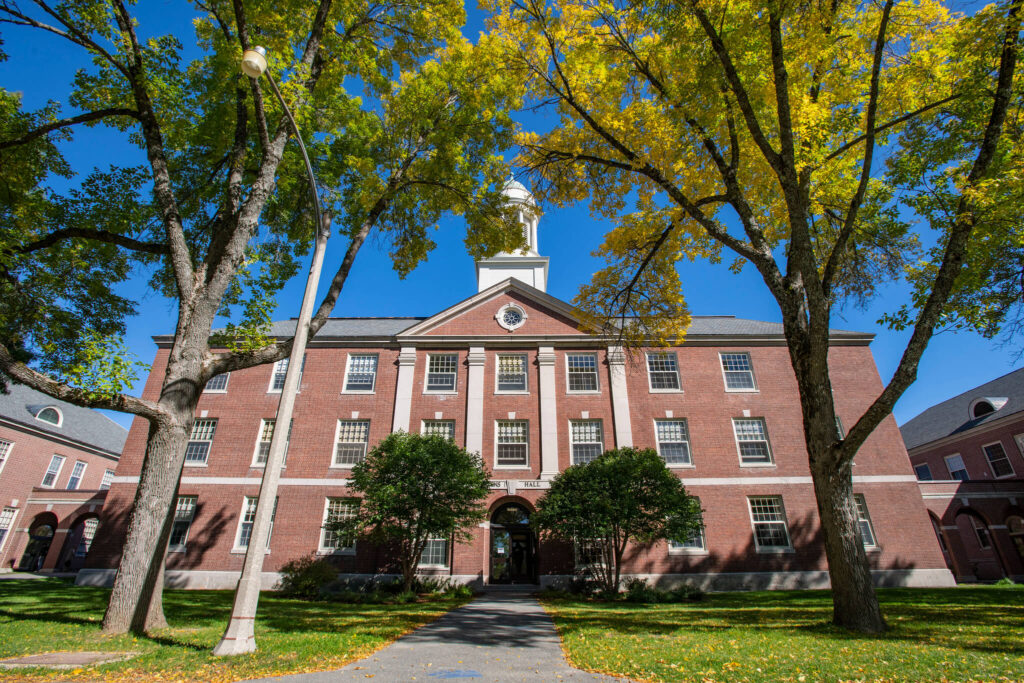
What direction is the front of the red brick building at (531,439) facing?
toward the camera

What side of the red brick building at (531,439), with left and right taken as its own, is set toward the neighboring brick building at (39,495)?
right

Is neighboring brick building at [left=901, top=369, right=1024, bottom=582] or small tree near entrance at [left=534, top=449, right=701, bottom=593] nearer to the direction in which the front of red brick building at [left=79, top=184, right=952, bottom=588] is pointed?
the small tree near entrance

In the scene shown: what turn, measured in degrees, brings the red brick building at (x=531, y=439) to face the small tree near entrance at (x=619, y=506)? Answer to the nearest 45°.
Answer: approximately 45° to its left

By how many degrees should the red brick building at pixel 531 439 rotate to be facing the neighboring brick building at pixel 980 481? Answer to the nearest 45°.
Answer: approximately 90° to its left

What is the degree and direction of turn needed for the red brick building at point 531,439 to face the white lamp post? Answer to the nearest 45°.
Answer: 0° — it already faces it

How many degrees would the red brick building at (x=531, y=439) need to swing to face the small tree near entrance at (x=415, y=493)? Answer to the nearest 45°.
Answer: approximately 45° to its right

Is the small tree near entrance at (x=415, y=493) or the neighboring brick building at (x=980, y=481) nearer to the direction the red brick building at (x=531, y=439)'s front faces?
the small tree near entrance

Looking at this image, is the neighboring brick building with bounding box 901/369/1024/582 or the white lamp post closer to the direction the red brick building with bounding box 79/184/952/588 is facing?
the white lamp post
